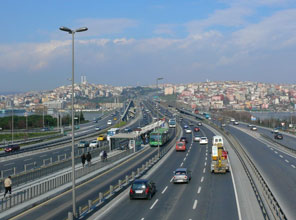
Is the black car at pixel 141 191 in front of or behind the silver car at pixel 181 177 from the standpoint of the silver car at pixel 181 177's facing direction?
behind

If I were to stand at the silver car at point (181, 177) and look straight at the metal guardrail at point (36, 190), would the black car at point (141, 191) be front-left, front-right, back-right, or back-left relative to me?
front-left

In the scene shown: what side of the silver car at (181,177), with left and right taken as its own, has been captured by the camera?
back

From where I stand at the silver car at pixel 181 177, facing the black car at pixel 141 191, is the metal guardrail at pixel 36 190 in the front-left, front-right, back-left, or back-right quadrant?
front-right

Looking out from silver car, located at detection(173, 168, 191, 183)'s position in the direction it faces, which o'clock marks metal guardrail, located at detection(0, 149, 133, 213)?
The metal guardrail is roughly at 8 o'clock from the silver car.
